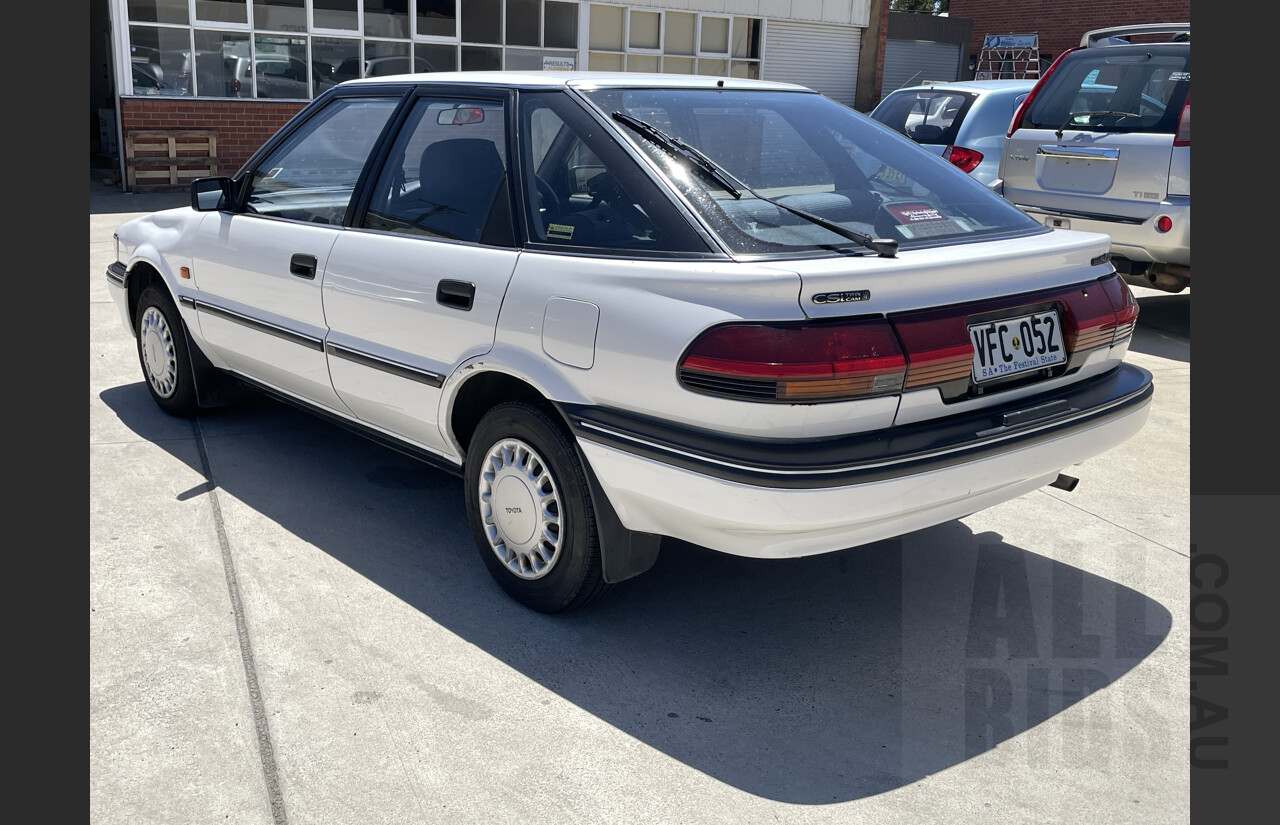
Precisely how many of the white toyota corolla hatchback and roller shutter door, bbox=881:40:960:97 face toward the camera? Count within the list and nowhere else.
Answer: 1

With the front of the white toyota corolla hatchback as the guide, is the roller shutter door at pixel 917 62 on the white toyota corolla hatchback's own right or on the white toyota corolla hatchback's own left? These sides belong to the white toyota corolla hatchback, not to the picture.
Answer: on the white toyota corolla hatchback's own right

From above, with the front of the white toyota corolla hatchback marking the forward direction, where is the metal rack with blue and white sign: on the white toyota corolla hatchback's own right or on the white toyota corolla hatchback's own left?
on the white toyota corolla hatchback's own right

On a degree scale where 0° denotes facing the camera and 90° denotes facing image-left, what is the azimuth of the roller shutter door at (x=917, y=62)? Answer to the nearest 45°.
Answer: approximately 0°

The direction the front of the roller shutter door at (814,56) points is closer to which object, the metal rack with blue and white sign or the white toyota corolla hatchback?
the white toyota corolla hatchback

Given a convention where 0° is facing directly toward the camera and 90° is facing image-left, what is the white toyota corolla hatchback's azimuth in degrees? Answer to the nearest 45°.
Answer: approximately 135°

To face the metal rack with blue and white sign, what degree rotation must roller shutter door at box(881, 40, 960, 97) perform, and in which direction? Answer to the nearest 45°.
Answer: approximately 90° to its left
